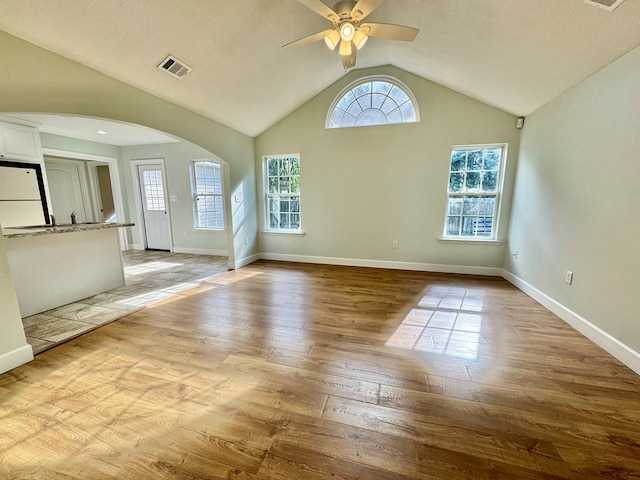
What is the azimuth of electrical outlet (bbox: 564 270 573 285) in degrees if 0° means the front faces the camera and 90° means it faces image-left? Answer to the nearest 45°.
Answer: approximately 45°

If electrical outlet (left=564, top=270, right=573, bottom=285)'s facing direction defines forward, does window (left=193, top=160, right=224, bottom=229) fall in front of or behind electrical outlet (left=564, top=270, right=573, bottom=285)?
in front

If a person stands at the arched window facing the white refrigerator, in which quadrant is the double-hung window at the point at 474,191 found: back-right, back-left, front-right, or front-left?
back-left

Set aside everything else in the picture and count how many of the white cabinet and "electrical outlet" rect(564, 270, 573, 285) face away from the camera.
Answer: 0

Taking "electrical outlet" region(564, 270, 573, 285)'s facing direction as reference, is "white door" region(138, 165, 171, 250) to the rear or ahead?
ahead

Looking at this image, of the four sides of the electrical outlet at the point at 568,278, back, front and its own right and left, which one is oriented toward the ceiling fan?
front

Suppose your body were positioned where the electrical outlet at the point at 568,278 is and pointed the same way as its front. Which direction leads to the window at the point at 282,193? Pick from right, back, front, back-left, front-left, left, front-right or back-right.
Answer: front-right

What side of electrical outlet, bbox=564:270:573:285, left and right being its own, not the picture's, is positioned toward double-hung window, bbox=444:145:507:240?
right

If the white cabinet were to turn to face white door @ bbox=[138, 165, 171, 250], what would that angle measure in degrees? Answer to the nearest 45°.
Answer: approximately 90° to its left

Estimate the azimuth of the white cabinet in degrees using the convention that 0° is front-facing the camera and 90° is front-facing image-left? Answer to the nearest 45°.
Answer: approximately 315°

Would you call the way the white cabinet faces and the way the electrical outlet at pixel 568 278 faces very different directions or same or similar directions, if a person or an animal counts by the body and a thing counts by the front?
very different directions

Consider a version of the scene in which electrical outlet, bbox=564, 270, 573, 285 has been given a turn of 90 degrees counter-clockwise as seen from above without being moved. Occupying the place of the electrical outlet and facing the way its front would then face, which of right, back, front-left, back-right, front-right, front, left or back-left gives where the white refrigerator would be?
right
